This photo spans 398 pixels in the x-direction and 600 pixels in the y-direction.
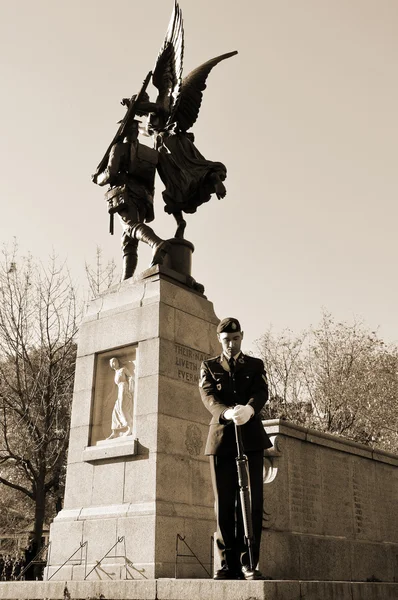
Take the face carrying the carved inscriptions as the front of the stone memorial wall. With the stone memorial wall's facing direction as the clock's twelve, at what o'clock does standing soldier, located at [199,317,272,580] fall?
The standing soldier is roughly at 2 o'clock from the stone memorial wall.

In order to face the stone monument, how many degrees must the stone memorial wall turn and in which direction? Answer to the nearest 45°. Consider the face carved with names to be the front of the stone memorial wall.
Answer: approximately 135° to its right

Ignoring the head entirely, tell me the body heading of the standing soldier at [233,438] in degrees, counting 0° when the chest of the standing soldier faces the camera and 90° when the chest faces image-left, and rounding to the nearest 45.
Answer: approximately 0°

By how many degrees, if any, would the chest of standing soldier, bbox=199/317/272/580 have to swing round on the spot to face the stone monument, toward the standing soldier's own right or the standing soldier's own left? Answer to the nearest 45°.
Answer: approximately 180°

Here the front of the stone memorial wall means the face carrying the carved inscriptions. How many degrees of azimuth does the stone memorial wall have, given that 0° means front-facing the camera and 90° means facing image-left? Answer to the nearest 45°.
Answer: approximately 315°
